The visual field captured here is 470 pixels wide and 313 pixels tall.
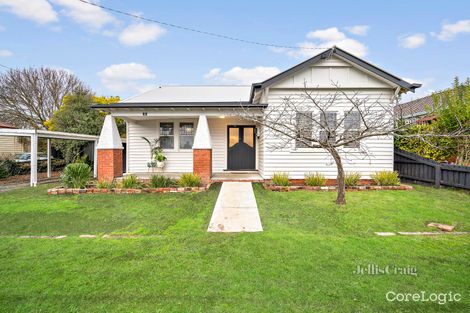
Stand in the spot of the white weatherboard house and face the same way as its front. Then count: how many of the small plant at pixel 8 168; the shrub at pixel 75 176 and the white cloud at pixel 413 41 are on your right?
2

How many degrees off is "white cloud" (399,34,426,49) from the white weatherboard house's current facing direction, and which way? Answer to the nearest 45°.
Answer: approximately 135° to its left

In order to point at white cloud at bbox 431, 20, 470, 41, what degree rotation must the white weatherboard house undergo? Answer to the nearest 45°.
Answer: approximately 135° to its left

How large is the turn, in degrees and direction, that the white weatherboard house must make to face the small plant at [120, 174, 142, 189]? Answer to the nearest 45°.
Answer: approximately 90° to its right

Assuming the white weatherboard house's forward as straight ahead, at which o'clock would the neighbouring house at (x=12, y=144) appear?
The neighbouring house is roughly at 4 o'clock from the white weatherboard house.

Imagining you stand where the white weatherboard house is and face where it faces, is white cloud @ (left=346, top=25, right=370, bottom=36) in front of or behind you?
behind

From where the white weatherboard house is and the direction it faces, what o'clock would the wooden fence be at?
The wooden fence is roughly at 9 o'clock from the white weatherboard house.

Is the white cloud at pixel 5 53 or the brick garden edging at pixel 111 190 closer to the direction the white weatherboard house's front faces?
the brick garden edging

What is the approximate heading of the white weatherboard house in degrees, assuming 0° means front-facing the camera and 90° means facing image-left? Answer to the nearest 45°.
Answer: approximately 0°
